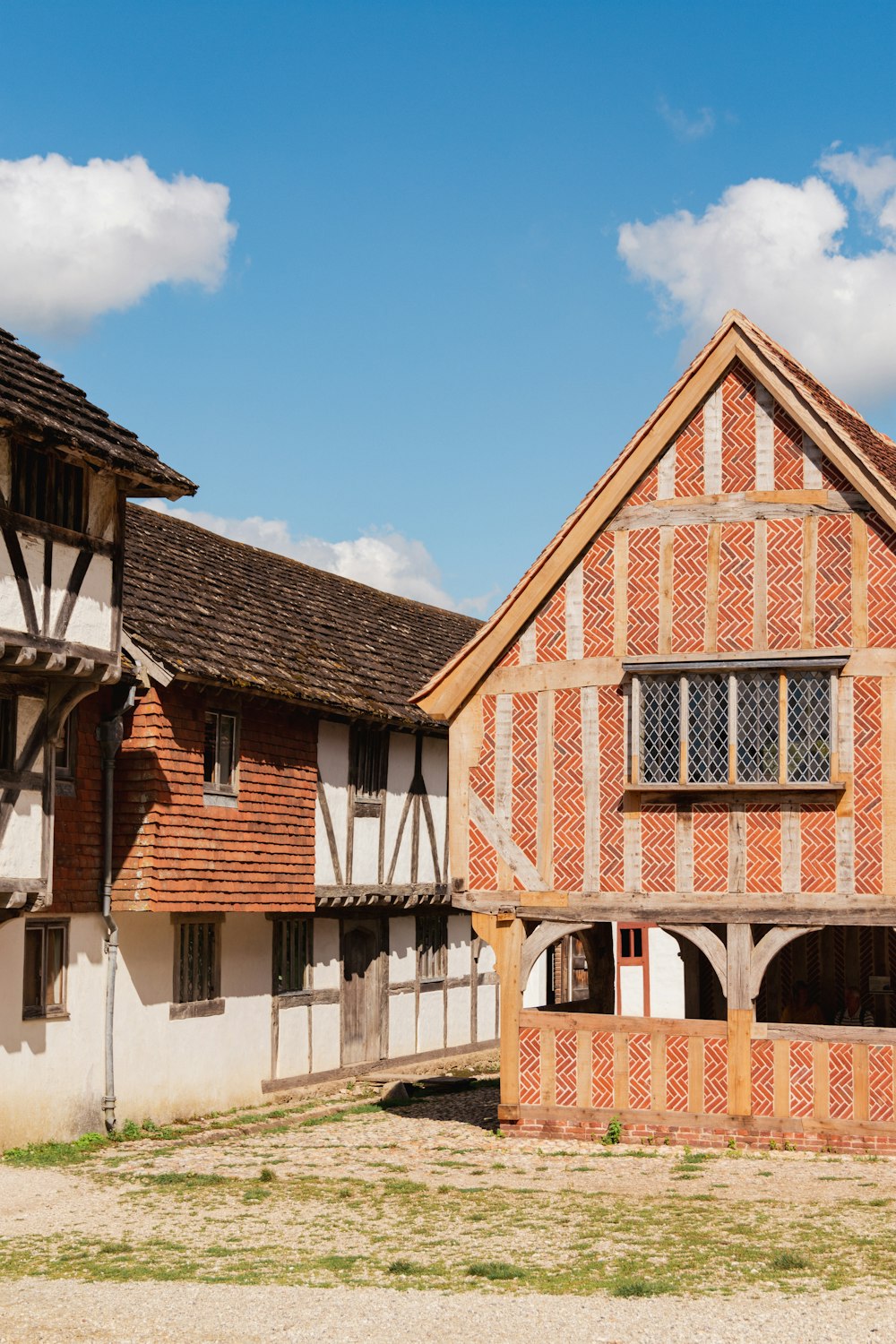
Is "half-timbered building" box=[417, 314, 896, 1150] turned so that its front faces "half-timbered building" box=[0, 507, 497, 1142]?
no

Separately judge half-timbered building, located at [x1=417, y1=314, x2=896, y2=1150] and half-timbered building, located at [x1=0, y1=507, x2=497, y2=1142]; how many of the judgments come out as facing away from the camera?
0

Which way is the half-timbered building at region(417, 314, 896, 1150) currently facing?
toward the camera

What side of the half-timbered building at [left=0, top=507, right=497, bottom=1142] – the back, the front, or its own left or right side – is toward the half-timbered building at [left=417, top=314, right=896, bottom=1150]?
front

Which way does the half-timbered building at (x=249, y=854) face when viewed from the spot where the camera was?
facing the viewer and to the right of the viewer
